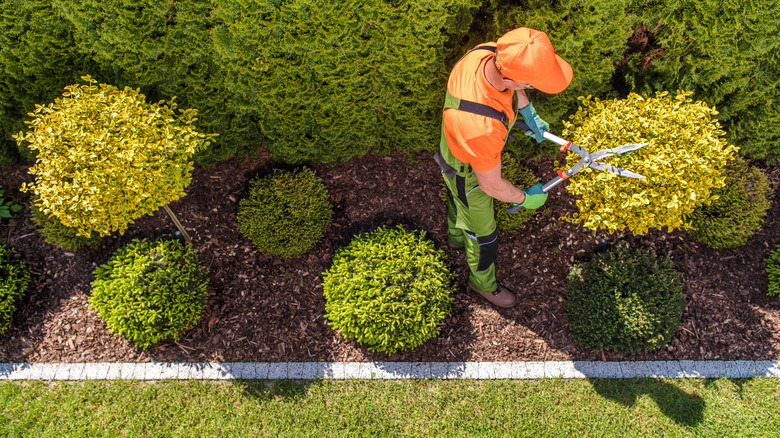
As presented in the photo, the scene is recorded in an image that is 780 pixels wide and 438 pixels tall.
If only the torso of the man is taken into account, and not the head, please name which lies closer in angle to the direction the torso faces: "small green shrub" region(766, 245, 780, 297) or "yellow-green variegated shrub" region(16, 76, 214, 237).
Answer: the small green shrub

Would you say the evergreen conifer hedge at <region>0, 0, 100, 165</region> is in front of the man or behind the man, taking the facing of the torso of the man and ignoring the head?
behind

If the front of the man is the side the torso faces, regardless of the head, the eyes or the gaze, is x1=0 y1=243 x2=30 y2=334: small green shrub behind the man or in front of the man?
behind

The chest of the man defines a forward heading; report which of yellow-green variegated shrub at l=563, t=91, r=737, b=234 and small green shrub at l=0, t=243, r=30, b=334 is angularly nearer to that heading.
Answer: the yellow-green variegated shrub

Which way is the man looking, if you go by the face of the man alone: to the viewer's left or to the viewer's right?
to the viewer's right

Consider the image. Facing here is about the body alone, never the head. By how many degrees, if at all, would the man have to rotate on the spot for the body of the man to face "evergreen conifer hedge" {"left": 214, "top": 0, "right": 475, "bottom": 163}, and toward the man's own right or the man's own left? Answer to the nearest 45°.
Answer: approximately 180°

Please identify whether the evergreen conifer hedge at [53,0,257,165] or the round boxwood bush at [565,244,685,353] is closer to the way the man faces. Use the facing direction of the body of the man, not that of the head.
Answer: the round boxwood bush

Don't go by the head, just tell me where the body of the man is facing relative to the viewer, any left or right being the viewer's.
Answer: facing to the right of the viewer
